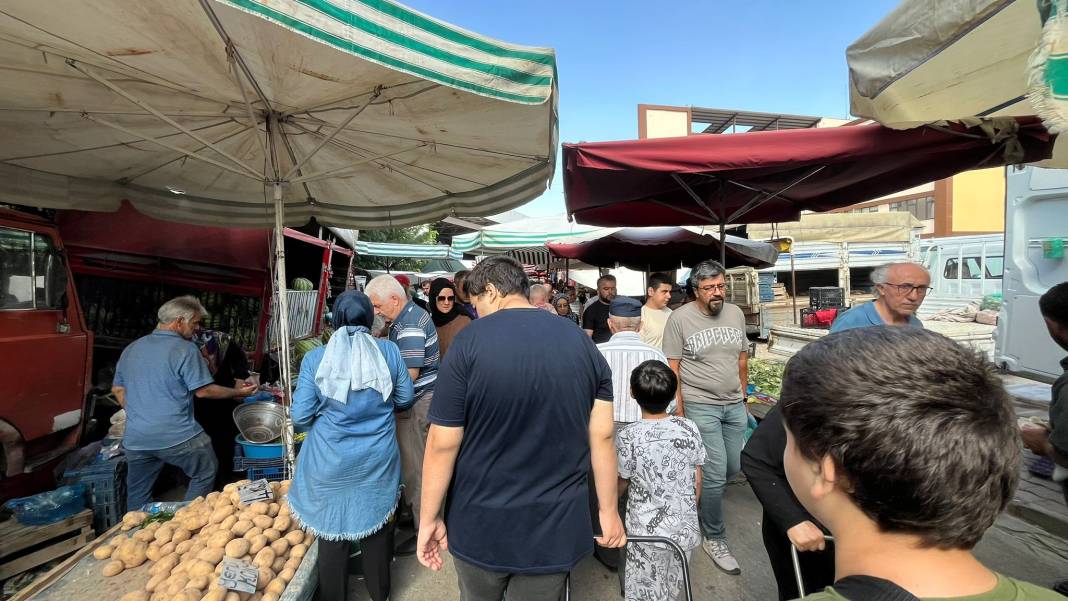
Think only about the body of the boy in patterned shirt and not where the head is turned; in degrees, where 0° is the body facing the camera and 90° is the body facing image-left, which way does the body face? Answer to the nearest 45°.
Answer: approximately 180°

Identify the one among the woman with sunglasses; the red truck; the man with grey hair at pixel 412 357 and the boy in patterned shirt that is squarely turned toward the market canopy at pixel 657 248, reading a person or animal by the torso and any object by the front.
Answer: the boy in patterned shirt

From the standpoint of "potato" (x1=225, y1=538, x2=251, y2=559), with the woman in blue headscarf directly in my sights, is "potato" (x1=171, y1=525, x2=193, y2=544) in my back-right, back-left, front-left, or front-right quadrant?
back-left

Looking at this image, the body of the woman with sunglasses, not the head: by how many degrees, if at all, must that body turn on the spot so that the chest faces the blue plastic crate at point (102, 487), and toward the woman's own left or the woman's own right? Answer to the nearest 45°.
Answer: approximately 90° to the woman's own right

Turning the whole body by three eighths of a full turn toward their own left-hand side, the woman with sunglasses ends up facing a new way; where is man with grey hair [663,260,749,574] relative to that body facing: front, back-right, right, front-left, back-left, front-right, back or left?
right

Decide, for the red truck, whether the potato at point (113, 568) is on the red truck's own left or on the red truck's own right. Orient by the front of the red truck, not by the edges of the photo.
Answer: on the red truck's own left

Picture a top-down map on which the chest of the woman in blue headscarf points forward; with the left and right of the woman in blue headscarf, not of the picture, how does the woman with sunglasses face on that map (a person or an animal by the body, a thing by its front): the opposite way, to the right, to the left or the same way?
the opposite way

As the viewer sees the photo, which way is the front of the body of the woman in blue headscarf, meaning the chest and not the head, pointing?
away from the camera

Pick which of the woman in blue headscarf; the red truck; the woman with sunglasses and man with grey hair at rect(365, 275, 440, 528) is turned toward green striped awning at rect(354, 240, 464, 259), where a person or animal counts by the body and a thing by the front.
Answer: the woman in blue headscarf

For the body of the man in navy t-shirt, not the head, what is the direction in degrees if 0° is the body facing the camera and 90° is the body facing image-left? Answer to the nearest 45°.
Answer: approximately 180°

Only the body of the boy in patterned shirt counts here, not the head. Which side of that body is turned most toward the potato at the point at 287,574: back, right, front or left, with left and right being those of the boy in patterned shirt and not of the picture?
left

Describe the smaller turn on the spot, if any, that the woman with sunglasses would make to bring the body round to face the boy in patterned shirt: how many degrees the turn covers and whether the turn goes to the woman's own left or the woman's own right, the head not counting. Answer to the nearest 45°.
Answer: approximately 45° to the woman's own left

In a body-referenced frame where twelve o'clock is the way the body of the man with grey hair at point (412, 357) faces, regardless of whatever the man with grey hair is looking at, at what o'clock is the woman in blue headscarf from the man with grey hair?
The woman in blue headscarf is roughly at 10 o'clock from the man with grey hair.
